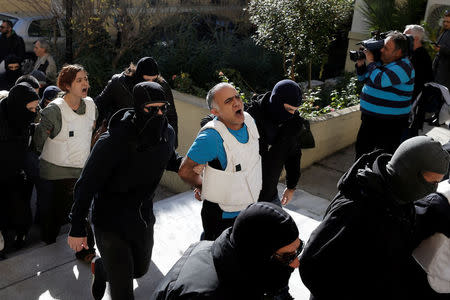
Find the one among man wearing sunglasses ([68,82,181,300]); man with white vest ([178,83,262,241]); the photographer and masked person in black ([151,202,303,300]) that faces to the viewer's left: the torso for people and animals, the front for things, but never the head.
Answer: the photographer

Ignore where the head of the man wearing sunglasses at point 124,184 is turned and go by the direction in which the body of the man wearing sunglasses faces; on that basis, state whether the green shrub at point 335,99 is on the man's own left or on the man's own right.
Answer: on the man's own left

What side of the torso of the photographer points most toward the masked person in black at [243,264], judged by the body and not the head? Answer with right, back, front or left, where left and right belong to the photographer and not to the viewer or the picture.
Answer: left

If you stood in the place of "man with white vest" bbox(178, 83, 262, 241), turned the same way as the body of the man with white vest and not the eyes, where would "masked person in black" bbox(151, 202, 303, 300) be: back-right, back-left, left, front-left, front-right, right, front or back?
front-right

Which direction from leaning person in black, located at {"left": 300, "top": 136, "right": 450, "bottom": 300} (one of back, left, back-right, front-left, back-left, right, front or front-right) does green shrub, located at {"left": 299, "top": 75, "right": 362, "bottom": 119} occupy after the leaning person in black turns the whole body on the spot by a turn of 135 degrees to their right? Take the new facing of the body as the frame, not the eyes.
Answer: back-right

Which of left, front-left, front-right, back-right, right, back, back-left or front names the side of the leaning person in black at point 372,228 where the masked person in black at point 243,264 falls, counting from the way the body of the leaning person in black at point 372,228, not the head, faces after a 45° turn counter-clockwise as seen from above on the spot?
back

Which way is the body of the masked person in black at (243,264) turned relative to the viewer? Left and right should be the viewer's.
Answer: facing to the right of the viewer

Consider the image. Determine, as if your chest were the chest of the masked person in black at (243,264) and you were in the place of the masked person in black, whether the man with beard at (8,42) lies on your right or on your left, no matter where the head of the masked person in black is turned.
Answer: on your left

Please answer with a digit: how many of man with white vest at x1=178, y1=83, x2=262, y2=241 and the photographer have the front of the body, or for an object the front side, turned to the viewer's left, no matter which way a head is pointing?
1

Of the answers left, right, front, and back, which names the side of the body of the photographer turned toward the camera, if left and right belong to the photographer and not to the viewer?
left
